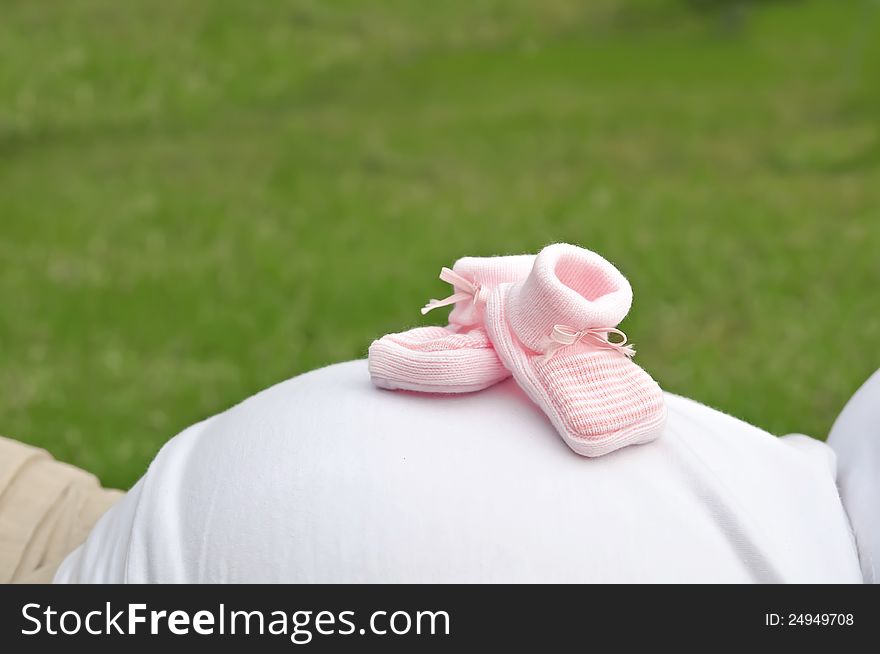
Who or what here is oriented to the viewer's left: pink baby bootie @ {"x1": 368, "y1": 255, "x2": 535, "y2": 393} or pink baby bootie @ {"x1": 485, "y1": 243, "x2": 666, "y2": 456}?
pink baby bootie @ {"x1": 368, "y1": 255, "x2": 535, "y2": 393}

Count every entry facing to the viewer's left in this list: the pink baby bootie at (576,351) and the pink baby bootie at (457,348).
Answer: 1

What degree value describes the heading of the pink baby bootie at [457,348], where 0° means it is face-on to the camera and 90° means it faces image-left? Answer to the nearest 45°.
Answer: approximately 90°

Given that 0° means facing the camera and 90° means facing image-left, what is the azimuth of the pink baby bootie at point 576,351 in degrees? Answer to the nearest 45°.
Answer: approximately 315°
